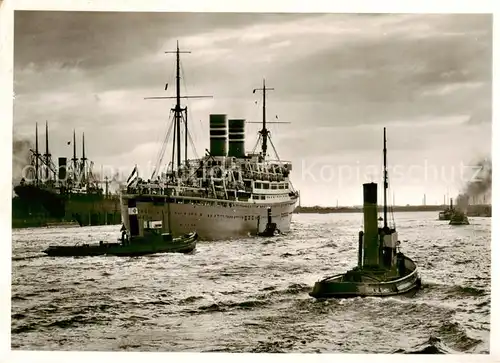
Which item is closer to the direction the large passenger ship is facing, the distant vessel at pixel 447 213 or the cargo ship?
the distant vessel

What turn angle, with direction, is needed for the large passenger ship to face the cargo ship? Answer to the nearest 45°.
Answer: approximately 135° to its left

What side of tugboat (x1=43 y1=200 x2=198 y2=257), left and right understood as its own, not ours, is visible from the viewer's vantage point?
right

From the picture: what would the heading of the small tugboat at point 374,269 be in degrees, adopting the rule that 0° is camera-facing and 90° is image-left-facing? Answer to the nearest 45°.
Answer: approximately 225°

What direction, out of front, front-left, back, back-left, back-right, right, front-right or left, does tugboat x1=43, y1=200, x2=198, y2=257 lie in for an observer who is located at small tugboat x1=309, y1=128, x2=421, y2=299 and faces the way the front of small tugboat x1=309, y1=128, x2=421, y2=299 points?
back-left

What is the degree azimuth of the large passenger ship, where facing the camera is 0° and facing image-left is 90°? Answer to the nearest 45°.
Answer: approximately 225°
